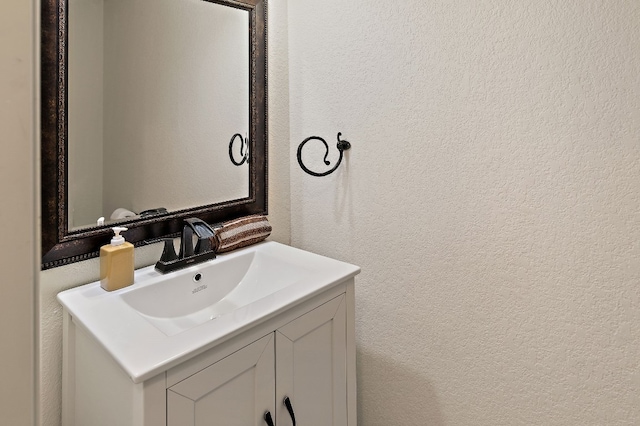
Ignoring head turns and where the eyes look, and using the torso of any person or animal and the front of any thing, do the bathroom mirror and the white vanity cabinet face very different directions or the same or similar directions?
same or similar directions

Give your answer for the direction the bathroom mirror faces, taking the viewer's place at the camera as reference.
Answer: facing the viewer and to the right of the viewer

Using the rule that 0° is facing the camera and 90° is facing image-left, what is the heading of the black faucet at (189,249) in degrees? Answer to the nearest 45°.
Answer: approximately 315°

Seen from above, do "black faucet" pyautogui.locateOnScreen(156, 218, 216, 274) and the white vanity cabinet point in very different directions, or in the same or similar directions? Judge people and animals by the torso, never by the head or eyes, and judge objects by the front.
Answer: same or similar directions

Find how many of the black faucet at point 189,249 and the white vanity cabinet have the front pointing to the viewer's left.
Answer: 0

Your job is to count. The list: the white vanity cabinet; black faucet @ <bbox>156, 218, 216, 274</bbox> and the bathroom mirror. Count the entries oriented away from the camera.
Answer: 0

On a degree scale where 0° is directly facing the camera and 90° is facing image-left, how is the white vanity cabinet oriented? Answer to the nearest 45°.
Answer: approximately 315°
